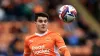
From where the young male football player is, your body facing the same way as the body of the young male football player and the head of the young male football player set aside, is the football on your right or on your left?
on your left

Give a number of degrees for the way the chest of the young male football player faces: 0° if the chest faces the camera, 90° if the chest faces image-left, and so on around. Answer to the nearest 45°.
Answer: approximately 0°
